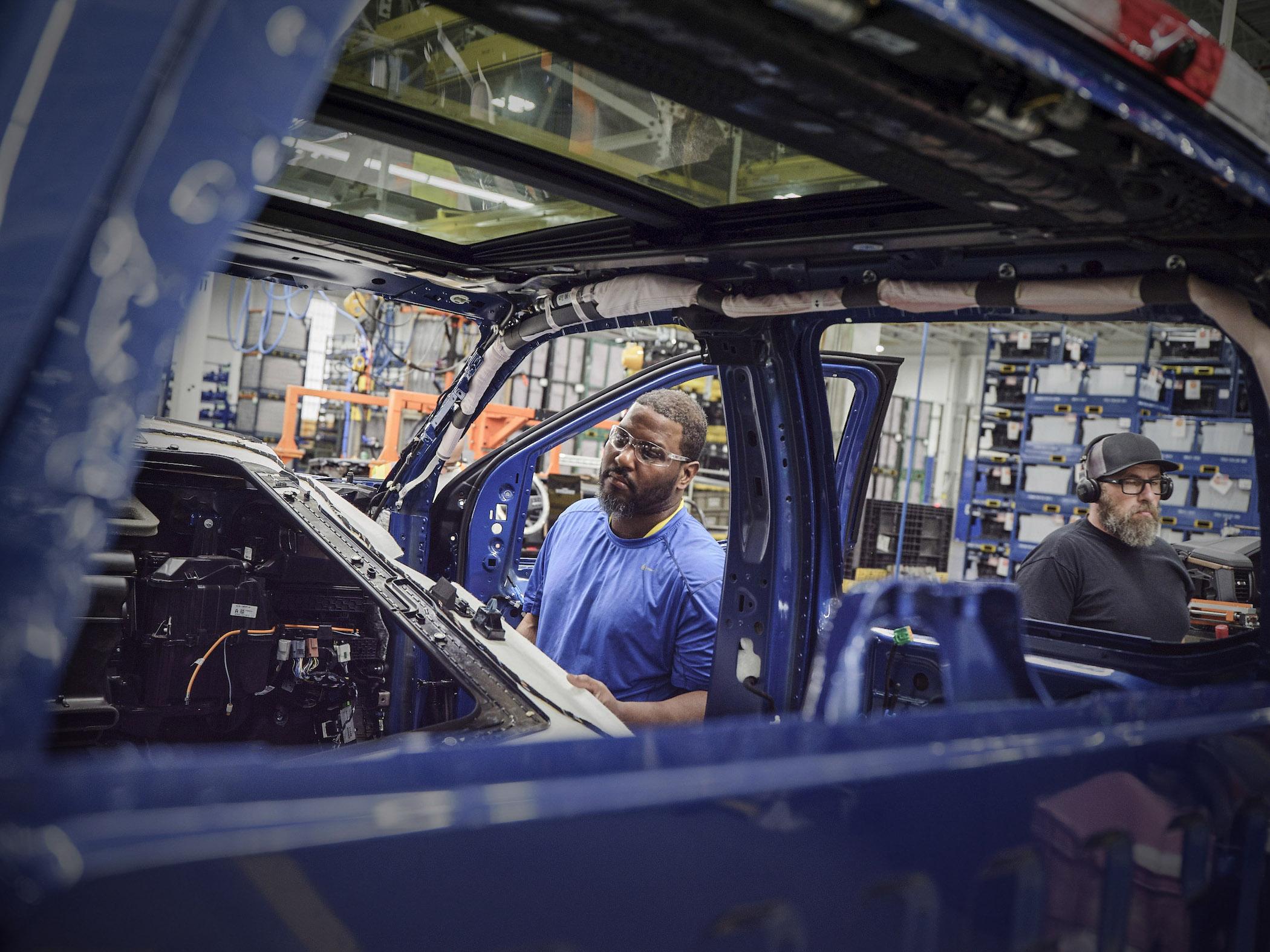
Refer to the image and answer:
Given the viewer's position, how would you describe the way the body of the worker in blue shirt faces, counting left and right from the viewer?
facing the viewer and to the left of the viewer

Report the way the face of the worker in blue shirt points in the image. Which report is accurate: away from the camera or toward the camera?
toward the camera

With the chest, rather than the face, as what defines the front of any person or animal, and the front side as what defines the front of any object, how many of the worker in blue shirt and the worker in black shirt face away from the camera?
0

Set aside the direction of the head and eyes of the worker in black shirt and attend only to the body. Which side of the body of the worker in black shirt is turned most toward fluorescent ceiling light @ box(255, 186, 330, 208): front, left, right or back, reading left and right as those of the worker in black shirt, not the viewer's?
right

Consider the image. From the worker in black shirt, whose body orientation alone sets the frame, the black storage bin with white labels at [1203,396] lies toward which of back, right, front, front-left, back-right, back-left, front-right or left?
back-left

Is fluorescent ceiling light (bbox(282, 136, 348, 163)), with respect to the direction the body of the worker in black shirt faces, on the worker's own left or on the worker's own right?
on the worker's own right

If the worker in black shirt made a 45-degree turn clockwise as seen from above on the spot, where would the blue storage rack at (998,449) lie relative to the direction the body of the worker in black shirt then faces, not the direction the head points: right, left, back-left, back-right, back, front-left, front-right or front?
back

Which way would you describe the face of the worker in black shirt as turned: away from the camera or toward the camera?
toward the camera
